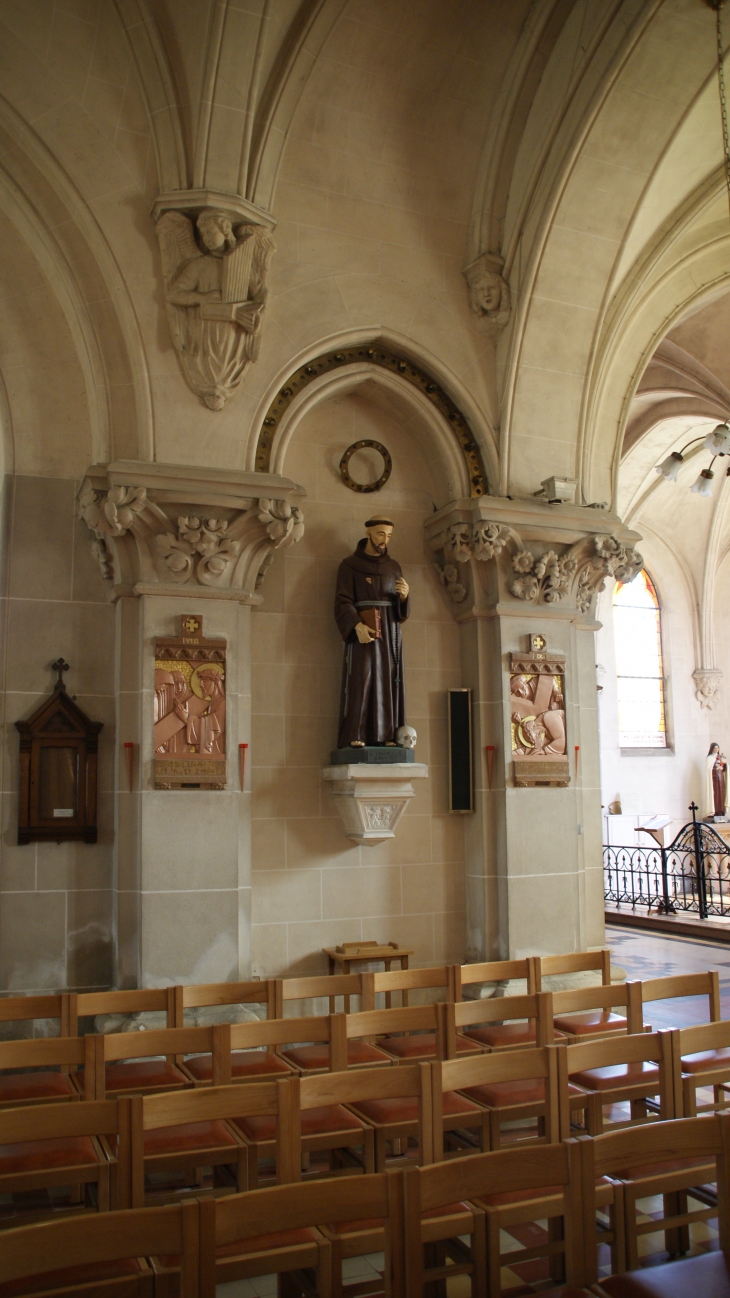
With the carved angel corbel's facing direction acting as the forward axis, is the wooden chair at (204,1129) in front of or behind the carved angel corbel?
in front

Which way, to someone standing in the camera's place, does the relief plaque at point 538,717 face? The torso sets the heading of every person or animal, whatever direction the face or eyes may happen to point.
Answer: facing the viewer

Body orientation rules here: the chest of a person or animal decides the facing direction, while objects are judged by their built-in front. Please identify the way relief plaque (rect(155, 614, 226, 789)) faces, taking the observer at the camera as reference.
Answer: facing the viewer

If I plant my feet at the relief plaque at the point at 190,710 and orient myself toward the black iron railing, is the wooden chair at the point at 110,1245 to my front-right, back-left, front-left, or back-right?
back-right

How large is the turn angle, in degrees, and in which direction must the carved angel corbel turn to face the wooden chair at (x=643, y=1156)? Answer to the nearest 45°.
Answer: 0° — it already faces it

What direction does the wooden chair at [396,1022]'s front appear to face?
away from the camera

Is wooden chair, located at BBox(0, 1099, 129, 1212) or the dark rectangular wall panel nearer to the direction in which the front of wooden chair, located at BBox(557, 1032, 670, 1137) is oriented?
the dark rectangular wall panel

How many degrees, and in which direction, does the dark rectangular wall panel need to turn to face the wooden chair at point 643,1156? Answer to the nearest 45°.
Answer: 0° — it already faces it

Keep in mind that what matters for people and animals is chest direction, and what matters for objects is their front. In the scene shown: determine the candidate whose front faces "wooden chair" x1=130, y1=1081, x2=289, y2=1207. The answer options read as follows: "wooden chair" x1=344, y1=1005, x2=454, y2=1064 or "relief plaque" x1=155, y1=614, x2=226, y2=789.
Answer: the relief plaque

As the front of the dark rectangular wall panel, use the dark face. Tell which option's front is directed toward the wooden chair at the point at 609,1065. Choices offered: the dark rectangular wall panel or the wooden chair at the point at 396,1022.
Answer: the dark rectangular wall panel

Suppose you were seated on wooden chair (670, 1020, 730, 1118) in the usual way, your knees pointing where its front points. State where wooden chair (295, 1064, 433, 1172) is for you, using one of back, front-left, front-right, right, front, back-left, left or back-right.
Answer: left

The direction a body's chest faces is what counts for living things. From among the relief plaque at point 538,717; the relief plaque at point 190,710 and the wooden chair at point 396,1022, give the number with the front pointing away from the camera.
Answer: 1

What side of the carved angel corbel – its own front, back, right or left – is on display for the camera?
front

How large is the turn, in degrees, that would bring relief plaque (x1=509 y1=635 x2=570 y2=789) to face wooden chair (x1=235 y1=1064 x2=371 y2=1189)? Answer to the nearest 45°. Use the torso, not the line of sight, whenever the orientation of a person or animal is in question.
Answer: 0° — it already faces it

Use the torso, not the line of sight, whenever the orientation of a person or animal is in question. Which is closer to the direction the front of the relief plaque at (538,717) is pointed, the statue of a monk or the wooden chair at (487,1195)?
the wooden chair
